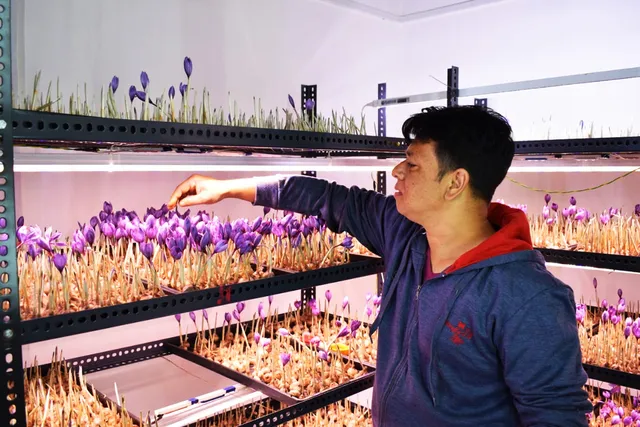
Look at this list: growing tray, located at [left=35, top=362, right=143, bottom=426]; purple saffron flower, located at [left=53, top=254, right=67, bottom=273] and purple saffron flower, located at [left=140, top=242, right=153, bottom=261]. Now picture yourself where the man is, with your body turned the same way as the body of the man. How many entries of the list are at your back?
0

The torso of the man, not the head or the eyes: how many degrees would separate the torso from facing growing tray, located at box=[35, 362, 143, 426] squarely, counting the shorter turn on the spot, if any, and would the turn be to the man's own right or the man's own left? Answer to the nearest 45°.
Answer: approximately 45° to the man's own right

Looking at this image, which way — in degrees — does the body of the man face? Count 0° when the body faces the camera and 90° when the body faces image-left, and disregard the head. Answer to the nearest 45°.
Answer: approximately 45°

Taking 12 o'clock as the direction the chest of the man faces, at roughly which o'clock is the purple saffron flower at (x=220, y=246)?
The purple saffron flower is roughly at 2 o'clock from the man.

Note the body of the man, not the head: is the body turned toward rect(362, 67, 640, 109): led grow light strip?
no

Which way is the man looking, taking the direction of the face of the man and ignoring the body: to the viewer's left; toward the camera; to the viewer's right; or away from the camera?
to the viewer's left
